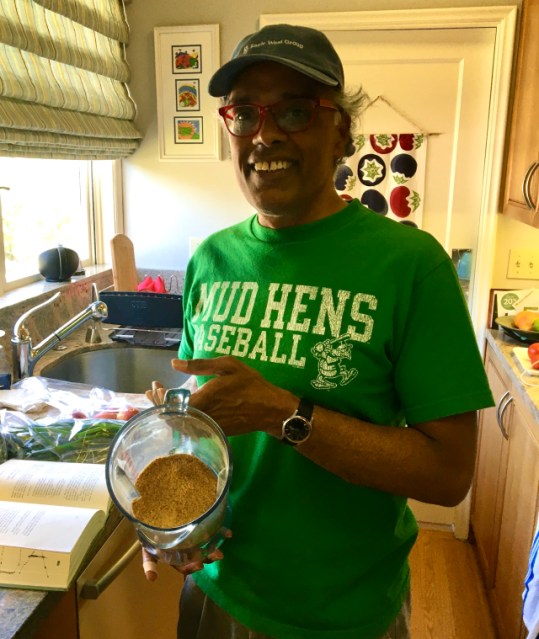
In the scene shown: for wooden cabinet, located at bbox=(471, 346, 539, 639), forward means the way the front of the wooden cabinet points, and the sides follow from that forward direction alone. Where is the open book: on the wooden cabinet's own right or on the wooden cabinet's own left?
on the wooden cabinet's own left

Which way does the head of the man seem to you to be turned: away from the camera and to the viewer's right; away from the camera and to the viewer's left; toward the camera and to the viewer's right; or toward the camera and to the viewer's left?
toward the camera and to the viewer's left

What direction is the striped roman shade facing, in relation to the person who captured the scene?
facing the viewer and to the right of the viewer

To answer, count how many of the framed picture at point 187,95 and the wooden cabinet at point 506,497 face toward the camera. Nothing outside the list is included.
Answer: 1

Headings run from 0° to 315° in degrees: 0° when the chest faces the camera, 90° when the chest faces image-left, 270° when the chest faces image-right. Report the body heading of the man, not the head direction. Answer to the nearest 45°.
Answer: approximately 45°

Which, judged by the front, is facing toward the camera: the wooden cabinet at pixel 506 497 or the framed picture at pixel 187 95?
the framed picture

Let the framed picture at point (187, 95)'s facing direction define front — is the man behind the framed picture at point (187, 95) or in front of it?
in front

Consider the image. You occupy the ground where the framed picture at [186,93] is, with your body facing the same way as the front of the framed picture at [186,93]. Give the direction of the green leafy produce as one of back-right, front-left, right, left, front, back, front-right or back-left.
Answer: front

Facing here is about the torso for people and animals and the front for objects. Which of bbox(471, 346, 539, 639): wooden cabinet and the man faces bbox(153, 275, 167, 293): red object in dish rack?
the wooden cabinet

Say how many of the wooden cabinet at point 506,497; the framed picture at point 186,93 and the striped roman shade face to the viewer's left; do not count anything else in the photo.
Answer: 1

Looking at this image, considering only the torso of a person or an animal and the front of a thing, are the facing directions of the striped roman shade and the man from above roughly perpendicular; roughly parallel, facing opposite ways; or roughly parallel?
roughly perpendicular

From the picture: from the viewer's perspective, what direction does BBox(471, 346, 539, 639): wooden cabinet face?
to the viewer's left

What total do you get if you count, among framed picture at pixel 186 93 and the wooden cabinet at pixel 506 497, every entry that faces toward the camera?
1

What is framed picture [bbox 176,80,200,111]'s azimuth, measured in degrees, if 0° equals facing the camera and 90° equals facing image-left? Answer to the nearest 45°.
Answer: approximately 0°

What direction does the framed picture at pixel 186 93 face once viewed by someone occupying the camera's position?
facing the viewer
